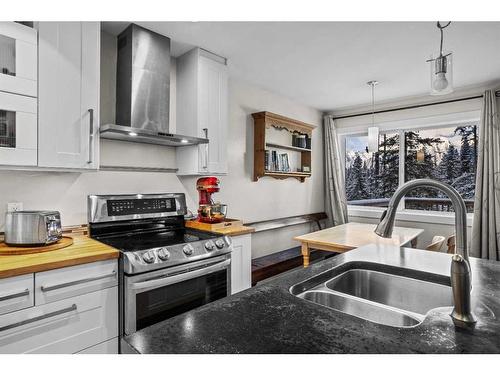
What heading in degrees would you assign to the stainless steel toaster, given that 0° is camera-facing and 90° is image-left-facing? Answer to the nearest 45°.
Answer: approximately 315°

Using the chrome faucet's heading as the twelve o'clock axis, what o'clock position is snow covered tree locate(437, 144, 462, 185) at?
The snow covered tree is roughly at 3 o'clock from the chrome faucet.

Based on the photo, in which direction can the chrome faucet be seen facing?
to the viewer's left

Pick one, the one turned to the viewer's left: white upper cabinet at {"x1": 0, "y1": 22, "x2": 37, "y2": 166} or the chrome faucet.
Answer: the chrome faucet

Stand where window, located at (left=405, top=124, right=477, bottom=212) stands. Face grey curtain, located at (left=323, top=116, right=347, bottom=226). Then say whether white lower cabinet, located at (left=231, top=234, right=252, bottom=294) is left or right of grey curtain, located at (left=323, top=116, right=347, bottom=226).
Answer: left

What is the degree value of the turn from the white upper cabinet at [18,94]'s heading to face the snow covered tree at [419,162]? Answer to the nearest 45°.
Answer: approximately 45° to its left

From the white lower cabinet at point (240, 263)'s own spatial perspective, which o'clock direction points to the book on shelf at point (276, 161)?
The book on shelf is roughly at 8 o'clock from the white lower cabinet.

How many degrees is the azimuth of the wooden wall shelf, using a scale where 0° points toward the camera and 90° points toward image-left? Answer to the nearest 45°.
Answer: approximately 315°

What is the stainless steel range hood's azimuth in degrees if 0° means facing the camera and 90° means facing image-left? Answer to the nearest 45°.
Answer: approximately 315°
